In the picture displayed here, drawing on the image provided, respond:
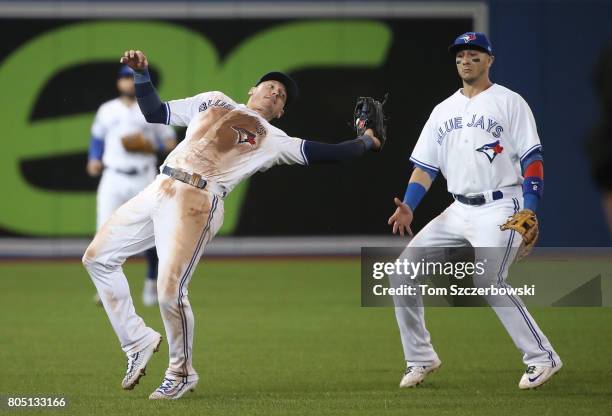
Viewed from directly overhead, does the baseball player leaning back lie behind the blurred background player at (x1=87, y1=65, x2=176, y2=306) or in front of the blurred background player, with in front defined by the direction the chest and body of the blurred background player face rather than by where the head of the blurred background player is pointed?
in front

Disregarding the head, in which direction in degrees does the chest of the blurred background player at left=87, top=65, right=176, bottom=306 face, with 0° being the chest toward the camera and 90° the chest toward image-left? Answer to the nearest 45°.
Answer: approximately 0°

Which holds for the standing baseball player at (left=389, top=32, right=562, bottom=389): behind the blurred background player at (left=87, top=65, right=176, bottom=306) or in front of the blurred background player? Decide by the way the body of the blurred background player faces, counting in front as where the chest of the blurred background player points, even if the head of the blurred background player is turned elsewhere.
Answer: in front

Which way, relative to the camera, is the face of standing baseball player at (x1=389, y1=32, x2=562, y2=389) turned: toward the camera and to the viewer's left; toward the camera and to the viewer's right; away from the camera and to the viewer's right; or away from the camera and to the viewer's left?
toward the camera and to the viewer's left
